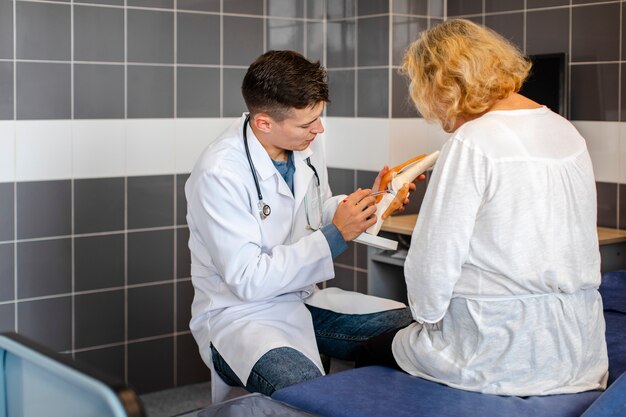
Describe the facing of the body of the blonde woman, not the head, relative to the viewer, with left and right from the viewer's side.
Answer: facing away from the viewer and to the left of the viewer

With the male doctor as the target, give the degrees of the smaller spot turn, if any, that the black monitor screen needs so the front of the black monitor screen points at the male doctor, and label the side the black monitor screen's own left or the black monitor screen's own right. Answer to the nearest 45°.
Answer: approximately 45° to the black monitor screen's own right

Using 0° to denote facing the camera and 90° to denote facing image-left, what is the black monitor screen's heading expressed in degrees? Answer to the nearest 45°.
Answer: approximately 0°

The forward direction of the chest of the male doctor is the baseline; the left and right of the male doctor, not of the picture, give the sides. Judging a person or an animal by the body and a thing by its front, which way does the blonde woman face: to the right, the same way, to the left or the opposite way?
the opposite way

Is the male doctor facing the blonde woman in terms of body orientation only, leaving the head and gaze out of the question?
yes

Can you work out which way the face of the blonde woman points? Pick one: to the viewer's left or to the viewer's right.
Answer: to the viewer's left

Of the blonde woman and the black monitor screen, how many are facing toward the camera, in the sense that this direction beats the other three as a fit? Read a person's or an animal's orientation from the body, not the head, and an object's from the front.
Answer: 1

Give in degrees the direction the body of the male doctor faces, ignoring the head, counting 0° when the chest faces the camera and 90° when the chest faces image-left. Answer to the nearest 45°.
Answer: approximately 315°

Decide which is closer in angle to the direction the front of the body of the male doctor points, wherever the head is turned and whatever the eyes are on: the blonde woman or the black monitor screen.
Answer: the blonde woman
